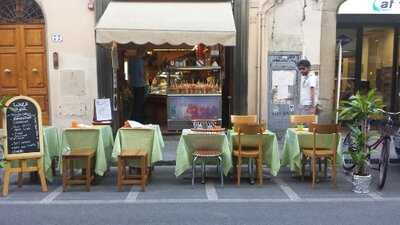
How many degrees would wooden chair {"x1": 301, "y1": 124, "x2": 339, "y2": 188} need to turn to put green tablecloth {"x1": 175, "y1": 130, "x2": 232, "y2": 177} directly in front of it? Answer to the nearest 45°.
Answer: approximately 45° to its left

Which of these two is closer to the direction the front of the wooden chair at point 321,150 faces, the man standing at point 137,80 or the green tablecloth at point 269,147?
the man standing

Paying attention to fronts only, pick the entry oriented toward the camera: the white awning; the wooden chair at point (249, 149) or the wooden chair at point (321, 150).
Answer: the white awning

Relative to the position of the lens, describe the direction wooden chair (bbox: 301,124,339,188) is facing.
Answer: facing away from the viewer and to the left of the viewer

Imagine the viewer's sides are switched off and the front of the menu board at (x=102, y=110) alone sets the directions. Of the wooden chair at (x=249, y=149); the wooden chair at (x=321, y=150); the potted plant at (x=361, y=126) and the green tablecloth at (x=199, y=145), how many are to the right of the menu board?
0

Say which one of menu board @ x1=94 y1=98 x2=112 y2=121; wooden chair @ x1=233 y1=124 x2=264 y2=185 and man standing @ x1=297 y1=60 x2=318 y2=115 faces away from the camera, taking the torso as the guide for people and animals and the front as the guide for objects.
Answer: the wooden chair

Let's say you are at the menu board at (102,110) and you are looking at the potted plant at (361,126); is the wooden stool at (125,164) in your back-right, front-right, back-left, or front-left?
front-right

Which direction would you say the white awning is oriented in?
toward the camera

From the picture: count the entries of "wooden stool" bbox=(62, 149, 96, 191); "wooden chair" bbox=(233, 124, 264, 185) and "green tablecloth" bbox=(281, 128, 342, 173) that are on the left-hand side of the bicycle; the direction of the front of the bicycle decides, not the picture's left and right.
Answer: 0

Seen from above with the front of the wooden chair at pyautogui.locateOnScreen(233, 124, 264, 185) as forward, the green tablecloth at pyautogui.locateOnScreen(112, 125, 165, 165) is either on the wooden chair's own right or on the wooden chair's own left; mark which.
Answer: on the wooden chair's own left

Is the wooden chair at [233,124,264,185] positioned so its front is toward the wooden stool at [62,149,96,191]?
no
